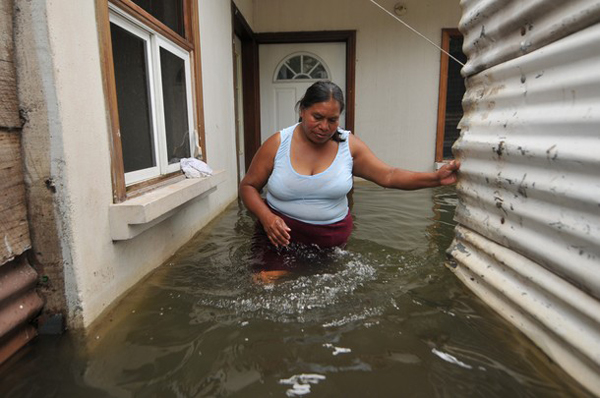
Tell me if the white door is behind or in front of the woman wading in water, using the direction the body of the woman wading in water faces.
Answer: behind

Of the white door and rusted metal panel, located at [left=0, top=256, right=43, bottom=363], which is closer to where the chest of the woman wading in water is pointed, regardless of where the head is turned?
the rusted metal panel

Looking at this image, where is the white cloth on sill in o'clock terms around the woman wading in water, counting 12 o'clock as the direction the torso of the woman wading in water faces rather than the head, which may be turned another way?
The white cloth on sill is roughly at 4 o'clock from the woman wading in water.

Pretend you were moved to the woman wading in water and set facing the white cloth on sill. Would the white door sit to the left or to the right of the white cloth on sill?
right

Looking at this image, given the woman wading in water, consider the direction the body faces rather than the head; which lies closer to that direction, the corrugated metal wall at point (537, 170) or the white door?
the corrugated metal wall

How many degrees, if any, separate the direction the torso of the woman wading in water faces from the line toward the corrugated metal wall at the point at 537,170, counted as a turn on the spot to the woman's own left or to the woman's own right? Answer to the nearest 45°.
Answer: approximately 45° to the woman's own left

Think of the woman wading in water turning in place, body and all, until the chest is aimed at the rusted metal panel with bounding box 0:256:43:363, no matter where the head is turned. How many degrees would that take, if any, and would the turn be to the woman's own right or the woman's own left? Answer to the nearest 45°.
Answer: approximately 45° to the woman's own right

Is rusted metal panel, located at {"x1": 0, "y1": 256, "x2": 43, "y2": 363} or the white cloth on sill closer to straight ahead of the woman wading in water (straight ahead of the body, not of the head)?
the rusted metal panel

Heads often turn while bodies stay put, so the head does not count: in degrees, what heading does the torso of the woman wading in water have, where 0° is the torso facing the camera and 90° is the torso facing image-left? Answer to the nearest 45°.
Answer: approximately 0°
